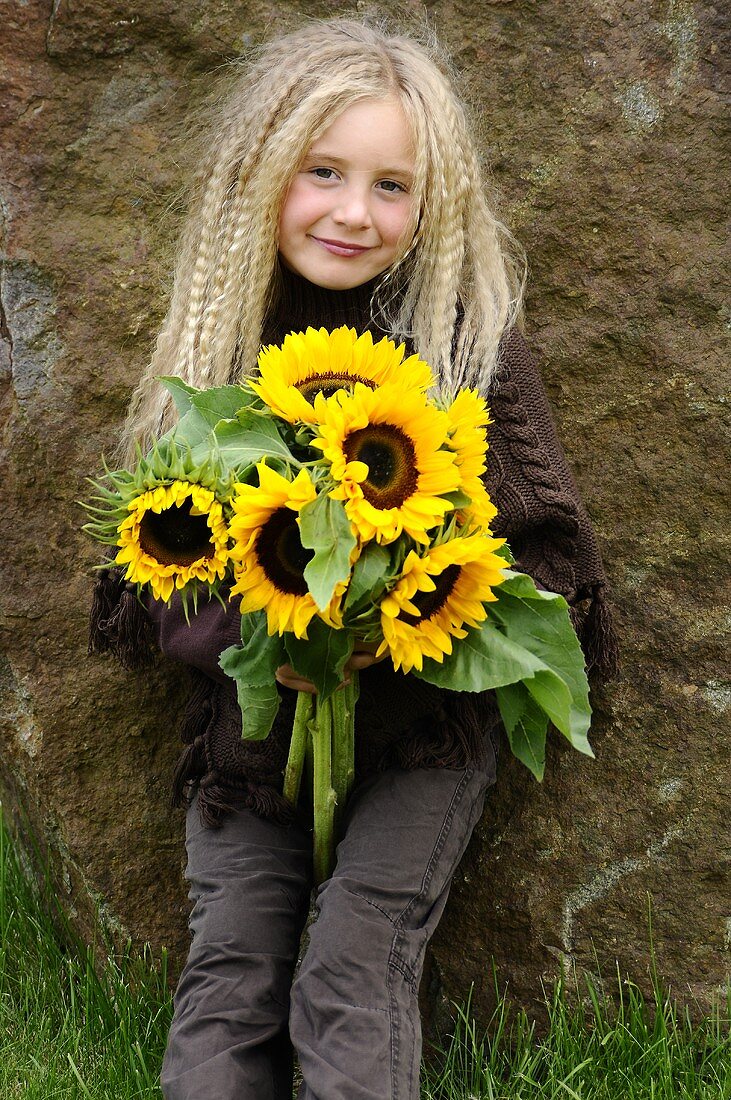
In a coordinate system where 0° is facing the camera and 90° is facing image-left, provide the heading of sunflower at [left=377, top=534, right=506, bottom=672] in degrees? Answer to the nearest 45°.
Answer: approximately 315°

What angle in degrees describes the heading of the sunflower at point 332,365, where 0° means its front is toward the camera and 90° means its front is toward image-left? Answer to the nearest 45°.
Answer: approximately 0°
